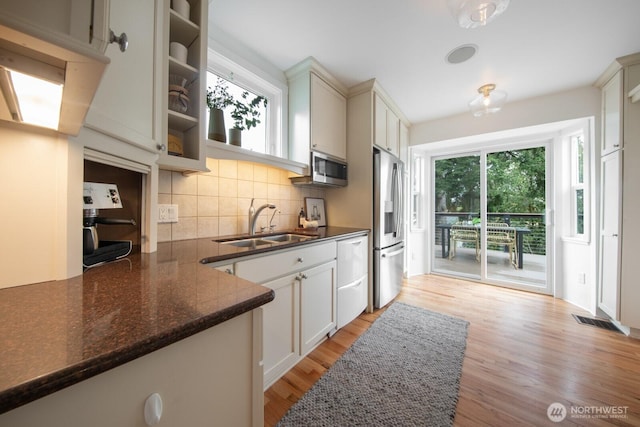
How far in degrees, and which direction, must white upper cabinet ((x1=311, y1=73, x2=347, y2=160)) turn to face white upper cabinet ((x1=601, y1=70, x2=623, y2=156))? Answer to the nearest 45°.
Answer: approximately 45° to its left

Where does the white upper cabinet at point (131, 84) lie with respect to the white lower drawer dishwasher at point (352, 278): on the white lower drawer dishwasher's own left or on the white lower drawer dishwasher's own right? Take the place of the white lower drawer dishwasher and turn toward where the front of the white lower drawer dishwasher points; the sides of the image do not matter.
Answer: on the white lower drawer dishwasher's own right

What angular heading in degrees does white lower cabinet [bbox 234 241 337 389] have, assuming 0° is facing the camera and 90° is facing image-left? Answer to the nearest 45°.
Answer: approximately 315°

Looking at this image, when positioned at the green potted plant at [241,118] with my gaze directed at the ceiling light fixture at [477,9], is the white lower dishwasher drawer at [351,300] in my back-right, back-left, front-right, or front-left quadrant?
front-left

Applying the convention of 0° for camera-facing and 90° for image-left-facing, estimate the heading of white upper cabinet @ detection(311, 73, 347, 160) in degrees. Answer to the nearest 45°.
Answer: approximately 315°

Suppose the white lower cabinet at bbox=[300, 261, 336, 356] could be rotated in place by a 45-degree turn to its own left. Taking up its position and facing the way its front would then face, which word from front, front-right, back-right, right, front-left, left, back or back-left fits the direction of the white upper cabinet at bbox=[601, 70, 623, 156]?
front

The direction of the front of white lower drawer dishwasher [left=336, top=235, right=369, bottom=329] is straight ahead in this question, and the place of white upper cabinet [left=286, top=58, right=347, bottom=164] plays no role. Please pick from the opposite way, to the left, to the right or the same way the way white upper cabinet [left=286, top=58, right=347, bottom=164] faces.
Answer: the same way

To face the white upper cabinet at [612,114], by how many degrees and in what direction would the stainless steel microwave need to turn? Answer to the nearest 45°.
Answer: approximately 45° to its left

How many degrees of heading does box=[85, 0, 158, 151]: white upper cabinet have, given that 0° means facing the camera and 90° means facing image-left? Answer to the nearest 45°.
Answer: approximately 315°

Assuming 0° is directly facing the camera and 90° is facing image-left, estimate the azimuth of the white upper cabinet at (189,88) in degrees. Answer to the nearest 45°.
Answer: approximately 315°

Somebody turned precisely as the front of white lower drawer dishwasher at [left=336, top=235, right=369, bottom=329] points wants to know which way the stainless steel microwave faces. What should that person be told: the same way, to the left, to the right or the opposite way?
the same way

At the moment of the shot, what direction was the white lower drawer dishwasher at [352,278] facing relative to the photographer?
facing the viewer and to the right of the viewer

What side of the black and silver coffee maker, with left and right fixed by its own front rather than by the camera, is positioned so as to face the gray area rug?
front
